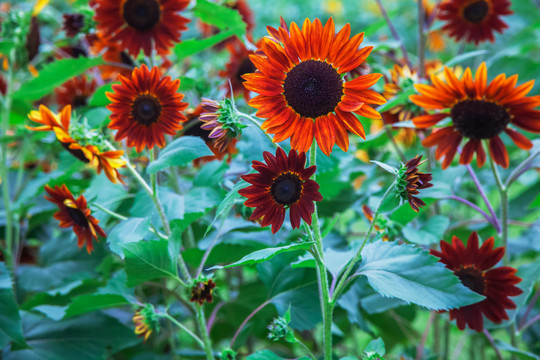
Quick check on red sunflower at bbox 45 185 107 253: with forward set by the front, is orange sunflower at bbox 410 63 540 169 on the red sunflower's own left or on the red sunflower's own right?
on the red sunflower's own left

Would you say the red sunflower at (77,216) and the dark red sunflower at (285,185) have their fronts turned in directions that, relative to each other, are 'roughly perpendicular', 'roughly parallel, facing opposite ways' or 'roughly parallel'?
roughly parallel

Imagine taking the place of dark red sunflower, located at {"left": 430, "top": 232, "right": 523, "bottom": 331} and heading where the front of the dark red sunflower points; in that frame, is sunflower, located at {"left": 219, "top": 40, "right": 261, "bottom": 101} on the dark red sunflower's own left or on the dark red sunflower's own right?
on the dark red sunflower's own right

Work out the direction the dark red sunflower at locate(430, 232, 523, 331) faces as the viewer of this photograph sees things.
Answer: facing the viewer

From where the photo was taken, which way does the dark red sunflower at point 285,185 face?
toward the camera

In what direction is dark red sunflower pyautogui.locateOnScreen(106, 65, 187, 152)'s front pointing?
toward the camera

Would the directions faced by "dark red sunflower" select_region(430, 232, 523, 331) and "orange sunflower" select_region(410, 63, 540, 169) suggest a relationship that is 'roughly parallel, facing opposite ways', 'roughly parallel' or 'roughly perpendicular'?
roughly parallel
